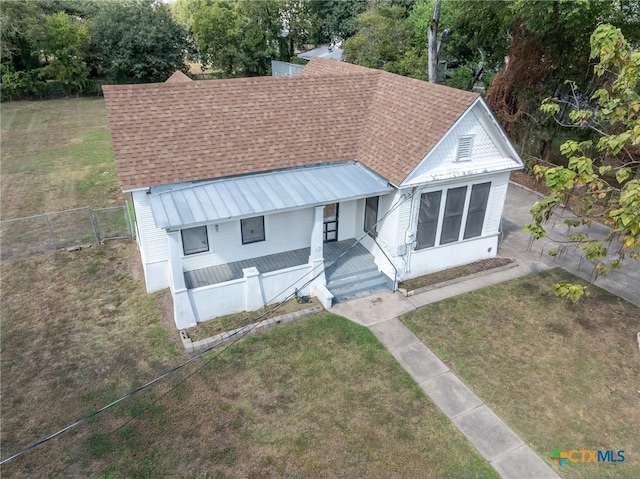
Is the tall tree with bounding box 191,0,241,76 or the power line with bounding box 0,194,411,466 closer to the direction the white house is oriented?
the power line

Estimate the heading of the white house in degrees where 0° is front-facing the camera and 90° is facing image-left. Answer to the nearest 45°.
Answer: approximately 315°

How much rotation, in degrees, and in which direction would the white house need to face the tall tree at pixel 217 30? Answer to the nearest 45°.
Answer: approximately 135° to its left

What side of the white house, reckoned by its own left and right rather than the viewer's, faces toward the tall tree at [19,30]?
back

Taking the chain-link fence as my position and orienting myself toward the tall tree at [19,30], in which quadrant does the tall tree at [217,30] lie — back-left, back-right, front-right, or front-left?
front-right

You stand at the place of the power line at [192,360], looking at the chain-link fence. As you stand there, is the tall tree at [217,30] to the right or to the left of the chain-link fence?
right

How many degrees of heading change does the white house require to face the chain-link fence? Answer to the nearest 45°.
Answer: approximately 135° to its right

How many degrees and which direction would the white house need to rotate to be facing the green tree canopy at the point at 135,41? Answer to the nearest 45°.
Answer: approximately 180°

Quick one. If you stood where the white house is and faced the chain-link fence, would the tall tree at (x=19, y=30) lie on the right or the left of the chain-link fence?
right
